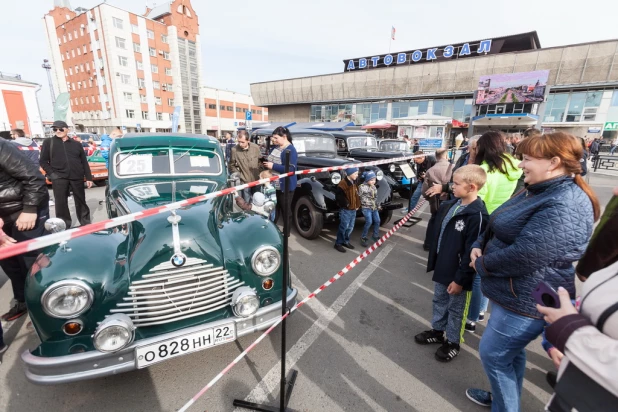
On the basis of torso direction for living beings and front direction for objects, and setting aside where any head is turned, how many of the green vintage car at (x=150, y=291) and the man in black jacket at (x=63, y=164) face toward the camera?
2

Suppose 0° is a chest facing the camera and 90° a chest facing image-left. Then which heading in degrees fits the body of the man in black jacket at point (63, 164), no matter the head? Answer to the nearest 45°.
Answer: approximately 0°

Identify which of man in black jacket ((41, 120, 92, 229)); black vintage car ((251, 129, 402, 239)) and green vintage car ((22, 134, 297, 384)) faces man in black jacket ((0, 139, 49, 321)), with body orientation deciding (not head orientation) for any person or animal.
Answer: man in black jacket ((41, 120, 92, 229))

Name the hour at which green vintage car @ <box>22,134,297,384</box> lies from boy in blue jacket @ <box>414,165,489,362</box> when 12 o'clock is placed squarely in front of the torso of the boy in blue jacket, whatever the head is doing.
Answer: The green vintage car is roughly at 12 o'clock from the boy in blue jacket.

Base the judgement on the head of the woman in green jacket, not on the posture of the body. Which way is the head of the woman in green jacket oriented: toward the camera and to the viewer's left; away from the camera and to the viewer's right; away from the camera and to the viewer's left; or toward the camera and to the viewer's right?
away from the camera and to the viewer's left

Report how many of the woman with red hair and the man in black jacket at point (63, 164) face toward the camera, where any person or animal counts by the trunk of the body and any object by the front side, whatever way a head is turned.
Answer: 1

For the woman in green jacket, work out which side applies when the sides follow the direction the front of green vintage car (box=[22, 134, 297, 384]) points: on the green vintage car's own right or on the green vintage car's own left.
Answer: on the green vintage car's own left

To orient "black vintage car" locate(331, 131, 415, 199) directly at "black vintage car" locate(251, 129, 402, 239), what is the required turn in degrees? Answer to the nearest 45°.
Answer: approximately 45° to its right

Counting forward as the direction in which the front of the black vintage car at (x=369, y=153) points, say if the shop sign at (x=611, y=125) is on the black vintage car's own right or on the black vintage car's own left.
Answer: on the black vintage car's own left

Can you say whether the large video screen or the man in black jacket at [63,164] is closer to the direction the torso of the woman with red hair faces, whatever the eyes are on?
the man in black jacket

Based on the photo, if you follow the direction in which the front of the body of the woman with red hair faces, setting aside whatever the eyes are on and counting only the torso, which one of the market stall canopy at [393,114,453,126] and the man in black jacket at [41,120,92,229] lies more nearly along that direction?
the man in black jacket

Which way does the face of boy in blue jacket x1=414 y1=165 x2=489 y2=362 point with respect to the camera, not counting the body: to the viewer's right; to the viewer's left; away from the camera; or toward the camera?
to the viewer's left

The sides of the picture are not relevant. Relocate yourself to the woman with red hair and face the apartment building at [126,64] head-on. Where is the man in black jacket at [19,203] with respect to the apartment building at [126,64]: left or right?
left
